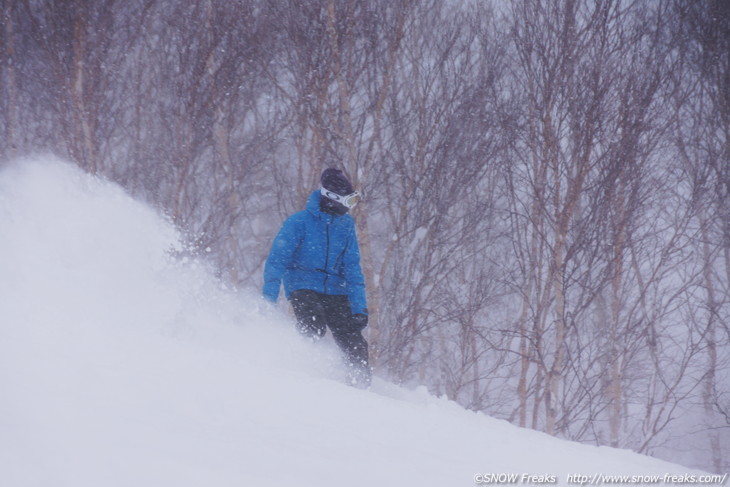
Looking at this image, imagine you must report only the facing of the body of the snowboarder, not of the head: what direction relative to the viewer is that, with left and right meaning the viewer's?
facing the viewer and to the right of the viewer
